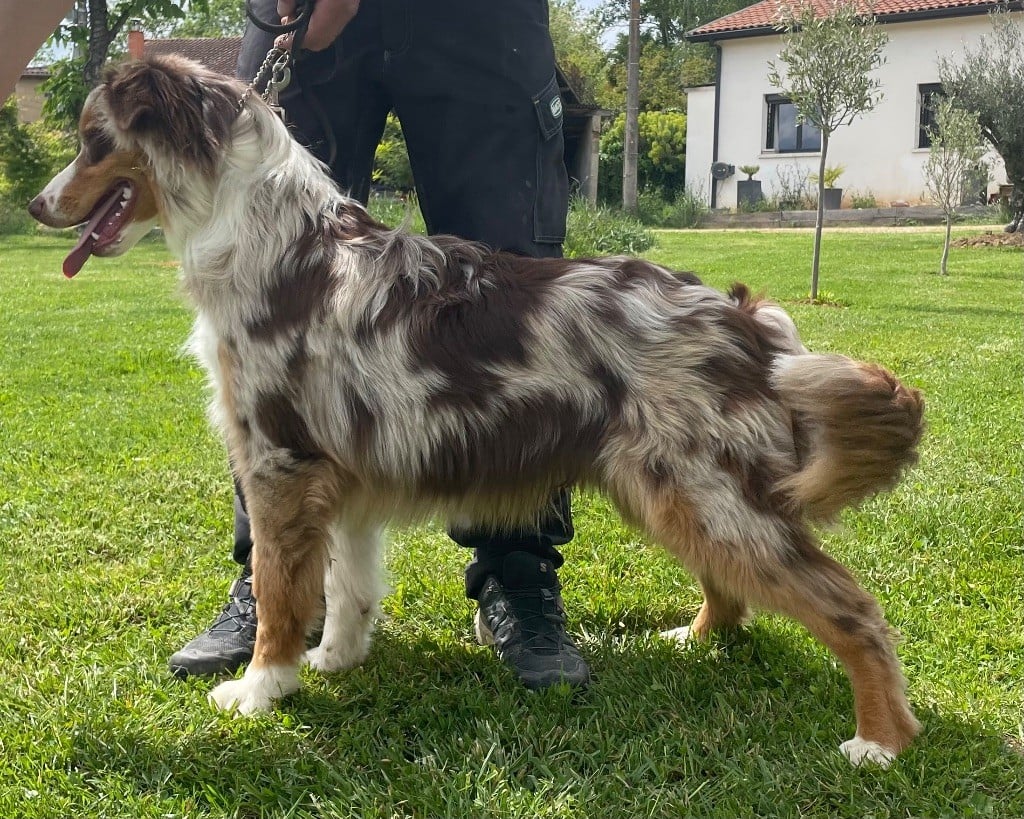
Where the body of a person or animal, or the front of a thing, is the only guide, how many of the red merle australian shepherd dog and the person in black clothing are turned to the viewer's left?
1

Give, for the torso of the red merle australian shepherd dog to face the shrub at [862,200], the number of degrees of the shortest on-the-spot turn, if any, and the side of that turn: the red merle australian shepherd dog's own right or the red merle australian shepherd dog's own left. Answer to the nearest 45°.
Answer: approximately 135° to the red merle australian shepherd dog's own right

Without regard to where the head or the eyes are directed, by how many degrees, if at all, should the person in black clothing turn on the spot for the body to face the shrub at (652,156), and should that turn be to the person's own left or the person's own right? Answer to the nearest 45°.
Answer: approximately 180°

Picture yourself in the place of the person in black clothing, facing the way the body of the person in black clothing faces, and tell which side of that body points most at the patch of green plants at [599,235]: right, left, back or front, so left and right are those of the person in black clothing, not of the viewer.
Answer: back

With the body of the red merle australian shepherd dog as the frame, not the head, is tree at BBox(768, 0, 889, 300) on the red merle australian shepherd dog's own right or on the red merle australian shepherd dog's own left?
on the red merle australian shepherd dog's own right

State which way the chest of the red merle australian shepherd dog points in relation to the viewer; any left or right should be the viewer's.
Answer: facing to the left of the viewer

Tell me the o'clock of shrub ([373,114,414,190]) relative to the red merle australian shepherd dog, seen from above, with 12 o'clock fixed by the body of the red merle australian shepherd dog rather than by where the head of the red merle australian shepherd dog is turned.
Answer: The shrub is roughly at 3 o'clock from the red merle australian shepherd dog.

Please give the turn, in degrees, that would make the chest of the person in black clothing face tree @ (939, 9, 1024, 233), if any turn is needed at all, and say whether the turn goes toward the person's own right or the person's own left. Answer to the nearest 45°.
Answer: approximately 135° to the person's own left

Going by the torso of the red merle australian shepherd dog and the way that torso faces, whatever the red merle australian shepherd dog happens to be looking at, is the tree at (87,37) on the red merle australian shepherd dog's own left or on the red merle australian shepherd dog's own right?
on the red merle australian shepherd dog's own right

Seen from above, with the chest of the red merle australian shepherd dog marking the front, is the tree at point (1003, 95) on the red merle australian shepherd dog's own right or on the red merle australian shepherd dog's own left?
on the red merle australian shepherd dog's own right

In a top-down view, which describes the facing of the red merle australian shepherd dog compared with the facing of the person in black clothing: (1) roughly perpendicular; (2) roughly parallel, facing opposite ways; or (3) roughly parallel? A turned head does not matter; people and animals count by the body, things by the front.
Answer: roughly perpendicular
